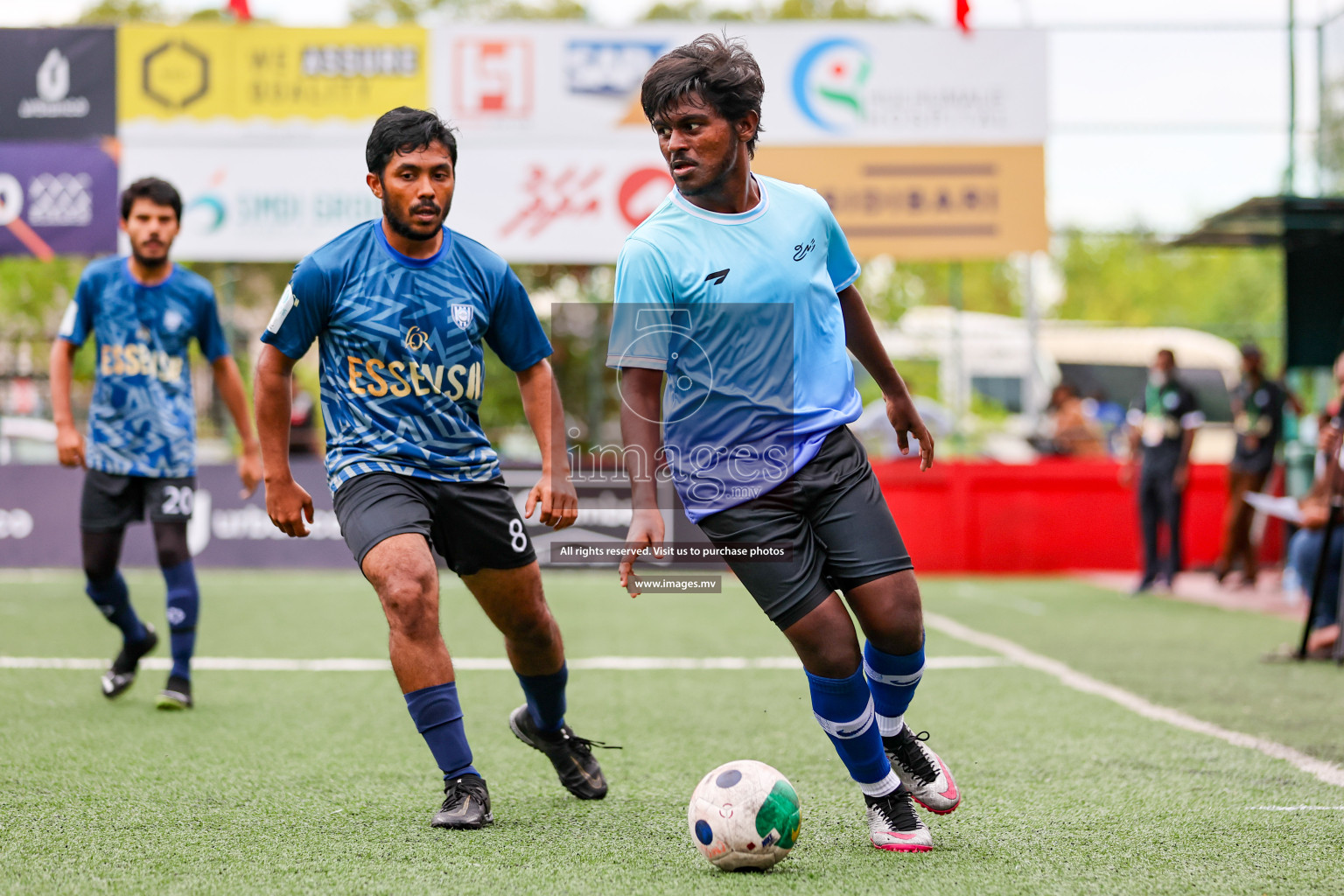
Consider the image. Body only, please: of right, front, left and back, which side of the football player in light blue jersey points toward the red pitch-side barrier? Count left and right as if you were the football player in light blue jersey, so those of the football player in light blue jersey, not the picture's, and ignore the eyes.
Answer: back

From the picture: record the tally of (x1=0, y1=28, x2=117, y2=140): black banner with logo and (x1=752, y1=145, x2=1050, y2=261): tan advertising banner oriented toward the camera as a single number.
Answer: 2

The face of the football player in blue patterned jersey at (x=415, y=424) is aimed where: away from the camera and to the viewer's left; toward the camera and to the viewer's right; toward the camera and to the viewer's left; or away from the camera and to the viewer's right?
toward the camera and to the viewer's right

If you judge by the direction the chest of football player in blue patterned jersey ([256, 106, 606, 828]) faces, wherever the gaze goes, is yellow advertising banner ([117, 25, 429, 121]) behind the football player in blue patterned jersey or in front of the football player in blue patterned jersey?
behind

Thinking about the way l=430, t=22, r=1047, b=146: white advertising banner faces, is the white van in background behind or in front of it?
behind

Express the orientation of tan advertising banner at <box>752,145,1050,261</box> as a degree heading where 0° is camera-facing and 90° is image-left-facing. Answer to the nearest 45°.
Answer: approximately 0°

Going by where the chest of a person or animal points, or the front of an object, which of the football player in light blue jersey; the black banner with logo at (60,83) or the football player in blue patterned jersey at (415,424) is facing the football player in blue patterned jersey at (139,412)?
the black banner with logo

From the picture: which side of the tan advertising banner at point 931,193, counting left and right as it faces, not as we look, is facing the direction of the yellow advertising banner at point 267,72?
right

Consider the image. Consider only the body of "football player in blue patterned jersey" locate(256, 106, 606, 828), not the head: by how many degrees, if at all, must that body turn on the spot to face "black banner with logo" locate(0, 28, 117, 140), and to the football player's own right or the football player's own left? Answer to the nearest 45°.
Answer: approximately 180°
